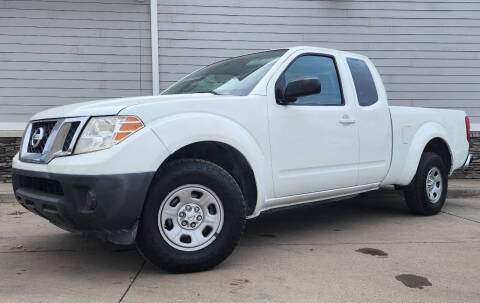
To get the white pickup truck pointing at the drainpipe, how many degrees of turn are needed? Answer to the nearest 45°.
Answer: approximately 135° to its right

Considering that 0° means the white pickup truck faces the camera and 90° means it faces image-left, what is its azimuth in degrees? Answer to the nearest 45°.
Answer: approximately 45°
